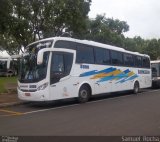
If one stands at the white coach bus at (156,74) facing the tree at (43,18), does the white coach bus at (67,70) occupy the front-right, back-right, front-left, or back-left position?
front-left

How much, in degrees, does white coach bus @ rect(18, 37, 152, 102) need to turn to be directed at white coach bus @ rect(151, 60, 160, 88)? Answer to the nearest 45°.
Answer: approximately 180°

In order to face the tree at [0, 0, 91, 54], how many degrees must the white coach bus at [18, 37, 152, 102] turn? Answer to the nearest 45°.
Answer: approximately 135° to its right

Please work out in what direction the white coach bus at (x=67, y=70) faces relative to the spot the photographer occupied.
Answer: facing the viewer and to the left of the viewer
